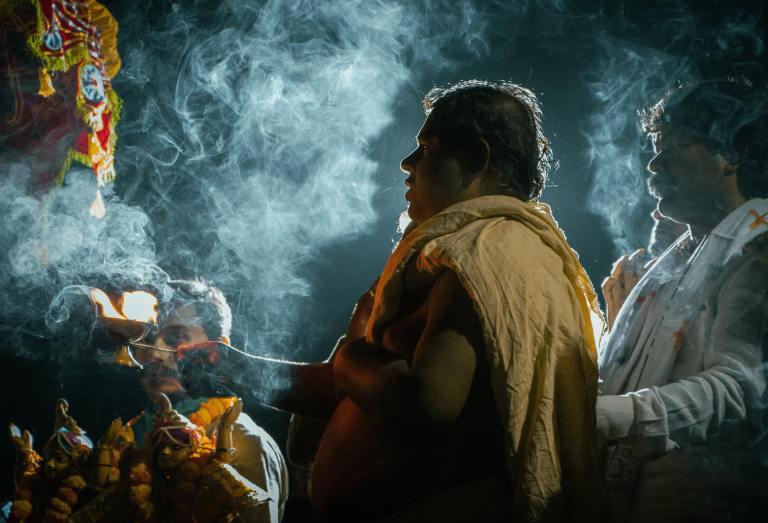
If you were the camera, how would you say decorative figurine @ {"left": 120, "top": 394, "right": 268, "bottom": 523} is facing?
facing the viewer and to the left of the viewer

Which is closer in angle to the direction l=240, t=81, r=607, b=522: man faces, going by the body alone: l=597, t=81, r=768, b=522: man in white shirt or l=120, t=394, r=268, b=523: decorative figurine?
the decorative figurine

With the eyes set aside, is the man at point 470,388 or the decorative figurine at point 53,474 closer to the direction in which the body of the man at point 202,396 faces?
the decorative figurine

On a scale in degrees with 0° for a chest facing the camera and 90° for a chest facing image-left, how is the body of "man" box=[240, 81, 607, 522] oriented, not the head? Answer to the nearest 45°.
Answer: approximately 90°

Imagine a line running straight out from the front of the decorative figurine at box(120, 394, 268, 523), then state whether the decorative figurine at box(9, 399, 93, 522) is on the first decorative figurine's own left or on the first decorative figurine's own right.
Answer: on the first decorative figurine's own right

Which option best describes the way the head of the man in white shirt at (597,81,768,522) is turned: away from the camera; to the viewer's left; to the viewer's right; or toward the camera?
to the viewer's left

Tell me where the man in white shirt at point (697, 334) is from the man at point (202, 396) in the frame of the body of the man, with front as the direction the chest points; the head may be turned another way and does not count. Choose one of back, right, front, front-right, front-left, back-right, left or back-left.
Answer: back-left

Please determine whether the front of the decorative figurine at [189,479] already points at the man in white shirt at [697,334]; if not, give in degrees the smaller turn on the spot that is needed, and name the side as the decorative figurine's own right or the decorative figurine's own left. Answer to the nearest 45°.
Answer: approximately 135° to the decorative figurine's own left
